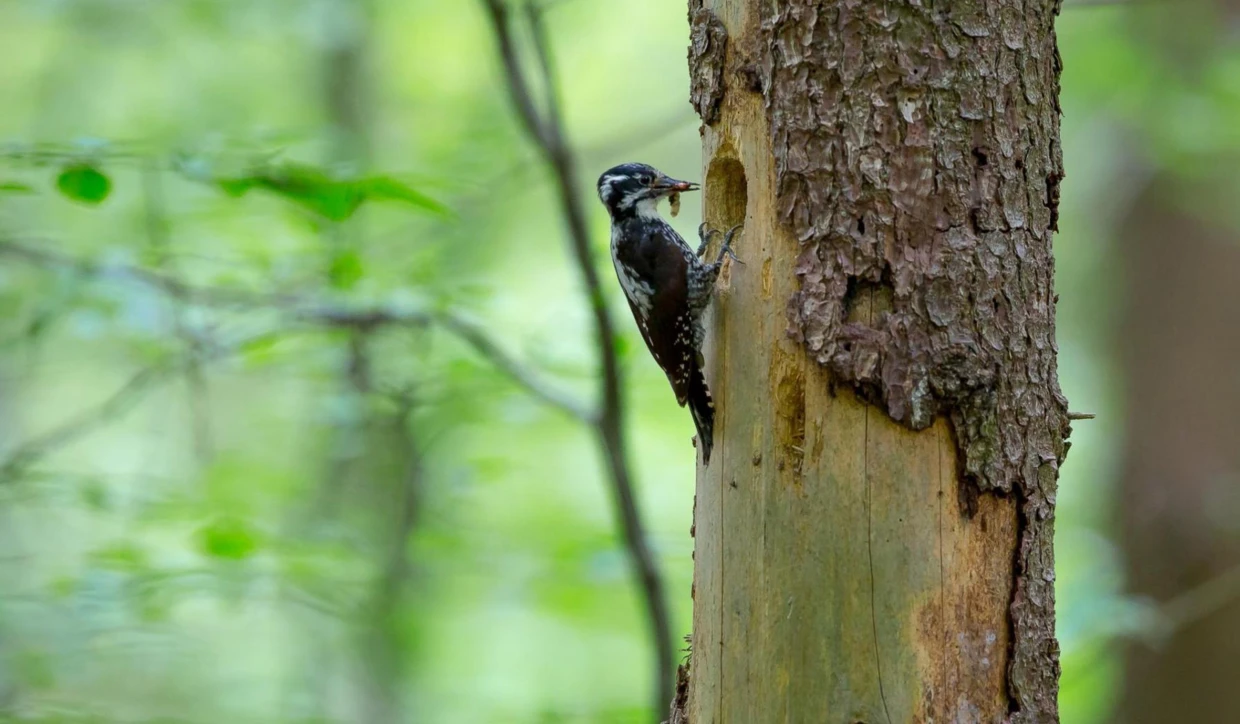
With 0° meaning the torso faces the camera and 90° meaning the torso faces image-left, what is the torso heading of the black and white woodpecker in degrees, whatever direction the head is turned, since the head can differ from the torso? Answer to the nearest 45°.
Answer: approximately 270°

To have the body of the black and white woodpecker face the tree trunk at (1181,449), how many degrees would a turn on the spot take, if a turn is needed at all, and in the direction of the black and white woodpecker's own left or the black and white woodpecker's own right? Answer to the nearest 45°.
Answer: approximately 45° to the black and white woodpecker's own left

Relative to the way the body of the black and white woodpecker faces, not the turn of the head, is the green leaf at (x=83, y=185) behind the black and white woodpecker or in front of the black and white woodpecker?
behind

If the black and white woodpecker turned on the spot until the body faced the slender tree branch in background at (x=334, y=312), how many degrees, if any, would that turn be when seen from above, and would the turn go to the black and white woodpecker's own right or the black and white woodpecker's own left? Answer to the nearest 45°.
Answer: approximately 135° to the black and white woodpecker's own left

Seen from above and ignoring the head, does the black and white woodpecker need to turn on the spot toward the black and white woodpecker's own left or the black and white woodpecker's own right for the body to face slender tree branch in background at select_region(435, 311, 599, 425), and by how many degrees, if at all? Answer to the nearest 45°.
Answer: approximately 135° to the black and white woodpecker's own left

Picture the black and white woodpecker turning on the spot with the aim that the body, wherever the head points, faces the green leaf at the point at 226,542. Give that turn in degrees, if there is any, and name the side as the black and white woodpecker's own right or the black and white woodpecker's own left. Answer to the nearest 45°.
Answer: approximately 135° to the black and white woodpecker's own left

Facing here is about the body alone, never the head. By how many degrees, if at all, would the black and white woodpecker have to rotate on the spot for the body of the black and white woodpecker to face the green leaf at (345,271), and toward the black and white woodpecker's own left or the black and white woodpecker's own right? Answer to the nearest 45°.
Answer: approximately 135° to the black and white woodpecker's own left

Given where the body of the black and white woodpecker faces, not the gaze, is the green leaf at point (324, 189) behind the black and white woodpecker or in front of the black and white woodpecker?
behind
